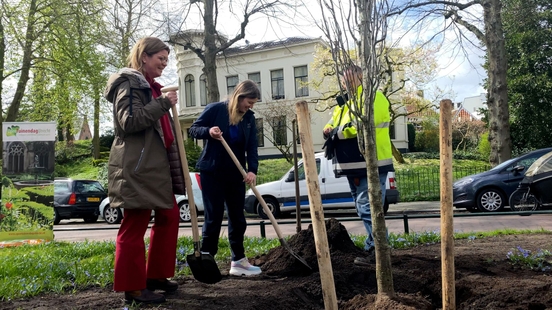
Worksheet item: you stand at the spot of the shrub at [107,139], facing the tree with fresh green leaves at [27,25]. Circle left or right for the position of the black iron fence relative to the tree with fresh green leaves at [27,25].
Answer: left

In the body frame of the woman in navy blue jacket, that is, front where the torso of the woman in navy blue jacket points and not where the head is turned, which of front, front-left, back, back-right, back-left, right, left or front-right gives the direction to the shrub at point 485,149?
left

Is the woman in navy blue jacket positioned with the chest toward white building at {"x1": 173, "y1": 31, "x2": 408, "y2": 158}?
no

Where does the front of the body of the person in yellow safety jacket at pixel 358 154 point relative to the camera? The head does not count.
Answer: to the viewer's left

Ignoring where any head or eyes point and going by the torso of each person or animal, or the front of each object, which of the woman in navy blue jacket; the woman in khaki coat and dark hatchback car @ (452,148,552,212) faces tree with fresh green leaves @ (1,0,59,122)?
the dark hatchback car

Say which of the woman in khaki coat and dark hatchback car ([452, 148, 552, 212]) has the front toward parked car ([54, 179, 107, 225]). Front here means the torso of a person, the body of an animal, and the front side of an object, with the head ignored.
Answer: the dark hatchback car

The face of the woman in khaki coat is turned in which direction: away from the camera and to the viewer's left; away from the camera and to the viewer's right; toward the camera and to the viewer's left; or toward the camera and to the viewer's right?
toward the camera and to the viewer's right

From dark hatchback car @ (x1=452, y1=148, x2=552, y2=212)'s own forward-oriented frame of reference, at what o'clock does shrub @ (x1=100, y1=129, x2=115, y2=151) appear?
The shrub is roughly at 1 o'clock from the dark hatchback car.

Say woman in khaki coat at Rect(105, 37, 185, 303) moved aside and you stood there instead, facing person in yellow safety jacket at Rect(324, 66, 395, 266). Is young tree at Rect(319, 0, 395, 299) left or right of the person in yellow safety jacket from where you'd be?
right

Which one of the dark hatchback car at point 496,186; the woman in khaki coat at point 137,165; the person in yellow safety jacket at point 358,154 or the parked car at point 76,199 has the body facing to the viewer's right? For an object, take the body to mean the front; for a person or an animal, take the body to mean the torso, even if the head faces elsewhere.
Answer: the woman in khaki coat

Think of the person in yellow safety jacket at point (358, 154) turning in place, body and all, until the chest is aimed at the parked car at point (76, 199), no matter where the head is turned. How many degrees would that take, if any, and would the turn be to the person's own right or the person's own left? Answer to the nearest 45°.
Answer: approximately 45° to the person's own right

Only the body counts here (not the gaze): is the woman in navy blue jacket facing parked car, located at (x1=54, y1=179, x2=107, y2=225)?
no

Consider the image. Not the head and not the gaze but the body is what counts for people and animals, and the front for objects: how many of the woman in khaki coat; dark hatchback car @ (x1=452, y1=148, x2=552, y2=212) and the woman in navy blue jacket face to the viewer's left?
1

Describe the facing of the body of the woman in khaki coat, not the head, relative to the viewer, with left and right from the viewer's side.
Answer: facing to the right of the viewer

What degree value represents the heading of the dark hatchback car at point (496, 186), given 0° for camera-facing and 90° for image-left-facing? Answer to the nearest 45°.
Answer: approximately 90°

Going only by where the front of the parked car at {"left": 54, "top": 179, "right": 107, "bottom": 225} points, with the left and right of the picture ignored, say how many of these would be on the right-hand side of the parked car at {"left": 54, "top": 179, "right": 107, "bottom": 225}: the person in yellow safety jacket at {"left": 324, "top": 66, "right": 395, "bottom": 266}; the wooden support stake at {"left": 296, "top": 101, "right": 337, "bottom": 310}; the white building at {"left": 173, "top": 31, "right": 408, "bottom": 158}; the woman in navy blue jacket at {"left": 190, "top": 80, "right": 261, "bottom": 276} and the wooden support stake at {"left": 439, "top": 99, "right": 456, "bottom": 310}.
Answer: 1
